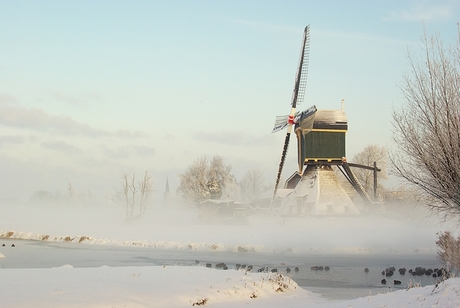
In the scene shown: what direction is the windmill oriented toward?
to the viewer's left

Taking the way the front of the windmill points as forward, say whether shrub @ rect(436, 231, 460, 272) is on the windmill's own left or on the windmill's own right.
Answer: on the windmill's own left
